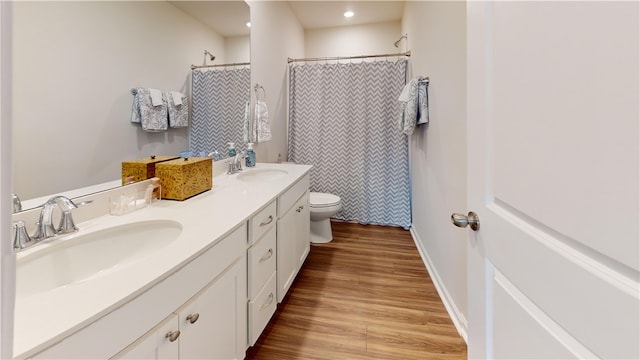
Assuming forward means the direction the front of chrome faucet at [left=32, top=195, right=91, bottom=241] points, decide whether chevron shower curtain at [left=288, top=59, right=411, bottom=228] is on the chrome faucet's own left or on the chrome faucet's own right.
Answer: on the chrome faucet's own left

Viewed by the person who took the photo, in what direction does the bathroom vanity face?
facing the viewer and to the right of the viewer

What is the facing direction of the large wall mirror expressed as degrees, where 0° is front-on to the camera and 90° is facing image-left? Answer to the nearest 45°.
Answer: approximately 315°

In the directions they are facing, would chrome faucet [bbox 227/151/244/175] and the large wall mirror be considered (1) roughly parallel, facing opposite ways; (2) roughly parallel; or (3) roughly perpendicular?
roughly parallel

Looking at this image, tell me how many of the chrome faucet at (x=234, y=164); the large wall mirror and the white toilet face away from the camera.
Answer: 0
